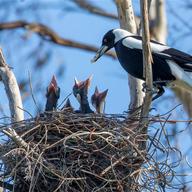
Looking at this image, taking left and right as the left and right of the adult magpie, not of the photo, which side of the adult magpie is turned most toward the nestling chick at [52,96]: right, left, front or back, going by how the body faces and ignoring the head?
front

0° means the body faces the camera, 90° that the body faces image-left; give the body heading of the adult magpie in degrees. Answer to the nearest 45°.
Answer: approximately 90°

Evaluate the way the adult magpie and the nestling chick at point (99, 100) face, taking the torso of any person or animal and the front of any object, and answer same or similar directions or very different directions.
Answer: very different directions

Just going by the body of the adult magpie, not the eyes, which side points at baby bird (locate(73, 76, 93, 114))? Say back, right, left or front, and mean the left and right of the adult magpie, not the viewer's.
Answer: front
